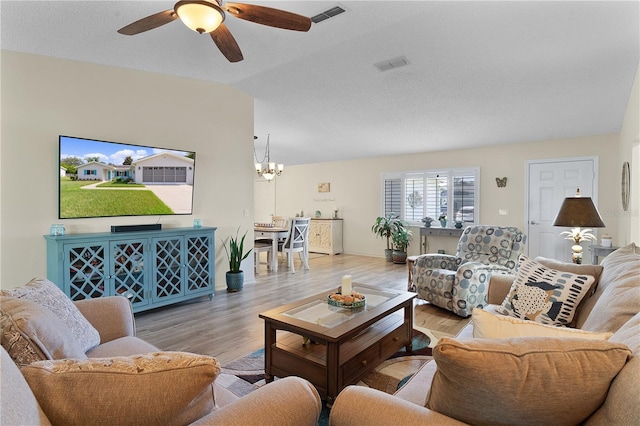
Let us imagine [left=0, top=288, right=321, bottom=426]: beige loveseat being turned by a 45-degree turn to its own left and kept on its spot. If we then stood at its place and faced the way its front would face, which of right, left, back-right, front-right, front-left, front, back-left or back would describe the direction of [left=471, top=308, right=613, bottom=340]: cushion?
right

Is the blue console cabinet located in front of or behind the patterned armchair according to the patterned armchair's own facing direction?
in front

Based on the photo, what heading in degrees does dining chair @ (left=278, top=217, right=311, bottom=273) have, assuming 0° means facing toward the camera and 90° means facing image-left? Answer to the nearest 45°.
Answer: approximately 135°

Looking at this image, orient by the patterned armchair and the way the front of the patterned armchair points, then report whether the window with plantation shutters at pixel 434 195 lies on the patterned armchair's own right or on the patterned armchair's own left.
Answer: on the patterned armchair's own right

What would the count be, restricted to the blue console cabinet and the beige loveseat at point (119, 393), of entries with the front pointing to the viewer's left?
0

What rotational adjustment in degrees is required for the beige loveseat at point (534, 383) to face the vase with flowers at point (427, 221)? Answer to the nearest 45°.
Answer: approximately 90° to its right

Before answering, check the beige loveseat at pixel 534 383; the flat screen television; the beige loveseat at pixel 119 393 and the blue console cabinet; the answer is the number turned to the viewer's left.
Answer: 1

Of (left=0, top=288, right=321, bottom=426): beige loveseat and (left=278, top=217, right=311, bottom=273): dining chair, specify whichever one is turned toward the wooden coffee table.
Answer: the beige loveseat

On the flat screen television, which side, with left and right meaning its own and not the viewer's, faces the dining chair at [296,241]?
left

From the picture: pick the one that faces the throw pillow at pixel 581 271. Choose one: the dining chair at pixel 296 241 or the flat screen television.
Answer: the flat screen television

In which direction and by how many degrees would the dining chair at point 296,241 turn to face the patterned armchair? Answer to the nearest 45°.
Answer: approximately 180°

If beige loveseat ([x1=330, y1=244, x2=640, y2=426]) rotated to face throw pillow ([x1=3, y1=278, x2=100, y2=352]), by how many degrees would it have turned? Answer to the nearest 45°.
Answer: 0° — it already faces it

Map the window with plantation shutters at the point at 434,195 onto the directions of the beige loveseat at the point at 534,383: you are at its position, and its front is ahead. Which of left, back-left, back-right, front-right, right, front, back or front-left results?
right

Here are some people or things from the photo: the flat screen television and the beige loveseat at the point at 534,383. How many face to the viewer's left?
1

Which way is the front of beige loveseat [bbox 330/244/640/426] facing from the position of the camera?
facing to the left of the viewer
